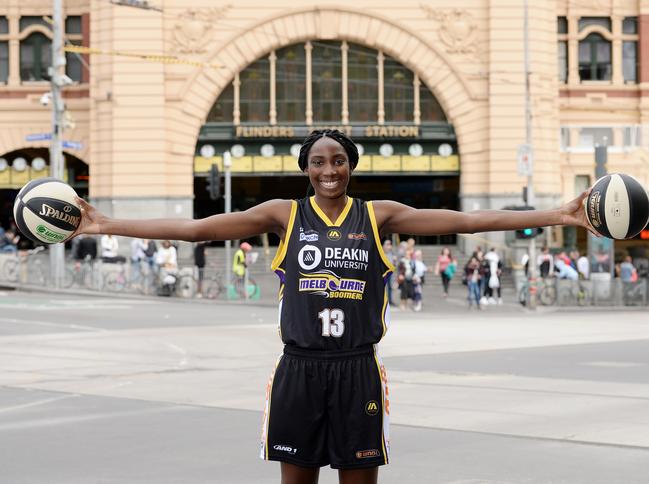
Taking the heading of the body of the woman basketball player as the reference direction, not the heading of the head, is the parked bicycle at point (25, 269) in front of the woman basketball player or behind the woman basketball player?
behind

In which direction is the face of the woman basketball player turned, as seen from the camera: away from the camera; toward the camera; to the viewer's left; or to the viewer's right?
toward the camera

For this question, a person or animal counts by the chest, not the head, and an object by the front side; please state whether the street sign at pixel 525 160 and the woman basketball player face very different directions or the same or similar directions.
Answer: same or similar directions

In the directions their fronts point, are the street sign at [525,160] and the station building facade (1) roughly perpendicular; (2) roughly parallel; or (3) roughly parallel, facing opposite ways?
roughly parallel

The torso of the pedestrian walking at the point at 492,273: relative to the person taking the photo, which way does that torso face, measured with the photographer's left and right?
facing the viewer

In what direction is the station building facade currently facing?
toward the camera

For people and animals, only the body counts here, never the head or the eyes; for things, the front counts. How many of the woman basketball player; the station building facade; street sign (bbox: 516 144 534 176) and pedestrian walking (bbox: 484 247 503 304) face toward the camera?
4

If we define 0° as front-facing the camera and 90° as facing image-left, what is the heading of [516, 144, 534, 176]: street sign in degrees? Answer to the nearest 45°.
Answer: approximately 0°

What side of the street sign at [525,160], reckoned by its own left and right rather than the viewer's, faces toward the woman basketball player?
front

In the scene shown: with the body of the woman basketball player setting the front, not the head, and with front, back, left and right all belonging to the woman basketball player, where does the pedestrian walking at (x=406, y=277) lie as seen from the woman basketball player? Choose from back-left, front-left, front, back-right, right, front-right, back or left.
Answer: back

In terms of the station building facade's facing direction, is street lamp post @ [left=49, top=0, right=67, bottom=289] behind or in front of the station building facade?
in front

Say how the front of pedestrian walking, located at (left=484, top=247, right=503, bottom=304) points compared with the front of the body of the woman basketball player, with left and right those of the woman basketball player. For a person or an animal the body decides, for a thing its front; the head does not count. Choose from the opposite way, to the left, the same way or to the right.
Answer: the same way

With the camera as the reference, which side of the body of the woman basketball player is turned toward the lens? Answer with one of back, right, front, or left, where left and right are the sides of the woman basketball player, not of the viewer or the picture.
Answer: front

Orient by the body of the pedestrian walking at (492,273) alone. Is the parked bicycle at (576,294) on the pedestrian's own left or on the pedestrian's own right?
on the pedestrian's own left
